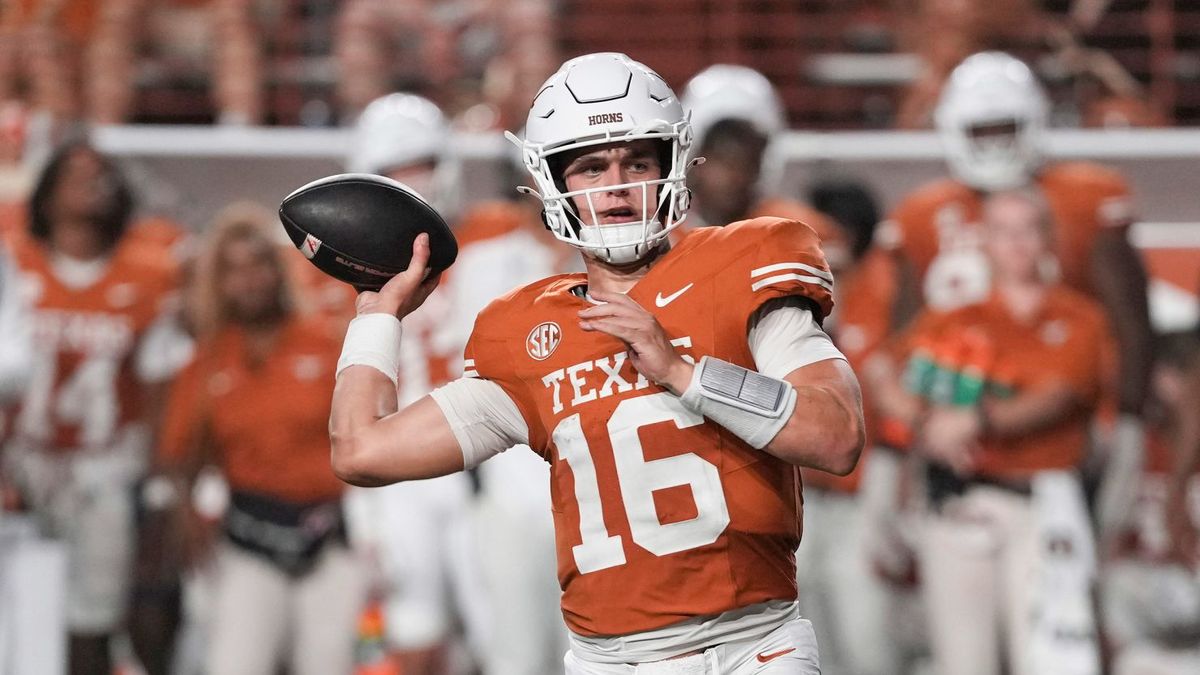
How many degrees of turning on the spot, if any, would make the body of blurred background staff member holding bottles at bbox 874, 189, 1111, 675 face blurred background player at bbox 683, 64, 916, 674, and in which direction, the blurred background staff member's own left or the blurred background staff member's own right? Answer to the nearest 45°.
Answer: approximately 135° to the blurred background staff member's own right

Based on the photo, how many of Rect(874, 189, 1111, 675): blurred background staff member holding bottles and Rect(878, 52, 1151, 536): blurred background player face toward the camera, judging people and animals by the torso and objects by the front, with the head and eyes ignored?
2

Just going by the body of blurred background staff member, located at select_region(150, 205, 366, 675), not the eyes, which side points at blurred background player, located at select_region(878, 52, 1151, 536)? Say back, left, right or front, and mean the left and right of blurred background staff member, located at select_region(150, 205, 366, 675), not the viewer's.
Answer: left

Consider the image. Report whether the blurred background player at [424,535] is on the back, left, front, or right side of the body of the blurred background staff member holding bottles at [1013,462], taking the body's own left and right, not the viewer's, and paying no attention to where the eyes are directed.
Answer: right

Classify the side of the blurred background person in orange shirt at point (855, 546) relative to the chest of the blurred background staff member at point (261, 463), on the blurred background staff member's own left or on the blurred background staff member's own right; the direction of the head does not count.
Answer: on the blurred background staff member's own left

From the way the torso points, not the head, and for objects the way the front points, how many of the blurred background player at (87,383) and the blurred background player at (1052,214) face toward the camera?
2
